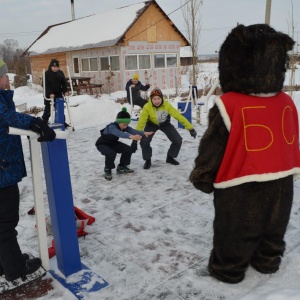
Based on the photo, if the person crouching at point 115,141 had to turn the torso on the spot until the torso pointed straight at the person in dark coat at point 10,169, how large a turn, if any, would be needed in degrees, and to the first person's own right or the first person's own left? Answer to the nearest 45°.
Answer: approximately 45° to the first person's own right

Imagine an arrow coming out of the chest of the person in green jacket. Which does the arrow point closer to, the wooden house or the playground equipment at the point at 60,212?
the playground equipment

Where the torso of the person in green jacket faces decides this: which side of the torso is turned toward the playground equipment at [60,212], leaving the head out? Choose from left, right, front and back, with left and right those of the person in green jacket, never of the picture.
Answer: front

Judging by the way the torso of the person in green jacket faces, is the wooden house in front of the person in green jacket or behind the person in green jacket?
behind

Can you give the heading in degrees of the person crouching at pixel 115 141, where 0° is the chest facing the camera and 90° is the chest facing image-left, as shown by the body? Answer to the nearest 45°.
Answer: approximately 315°

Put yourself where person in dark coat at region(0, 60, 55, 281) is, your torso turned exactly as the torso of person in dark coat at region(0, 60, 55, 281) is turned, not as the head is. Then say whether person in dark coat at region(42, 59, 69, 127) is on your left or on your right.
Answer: on your left

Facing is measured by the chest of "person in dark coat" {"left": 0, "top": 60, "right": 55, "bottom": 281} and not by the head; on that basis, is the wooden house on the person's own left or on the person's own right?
on the person's own left

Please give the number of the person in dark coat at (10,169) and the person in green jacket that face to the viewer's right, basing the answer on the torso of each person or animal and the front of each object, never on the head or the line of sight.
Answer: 1

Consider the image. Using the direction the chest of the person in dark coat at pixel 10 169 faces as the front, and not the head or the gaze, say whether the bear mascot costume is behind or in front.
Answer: in front

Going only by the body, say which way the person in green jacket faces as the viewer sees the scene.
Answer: toward the camera

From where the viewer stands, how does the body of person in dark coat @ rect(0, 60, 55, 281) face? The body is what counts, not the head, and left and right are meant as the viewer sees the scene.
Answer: facing to the right of the viewer

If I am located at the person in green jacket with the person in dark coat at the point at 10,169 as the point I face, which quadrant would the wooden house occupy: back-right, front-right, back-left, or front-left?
back-right
